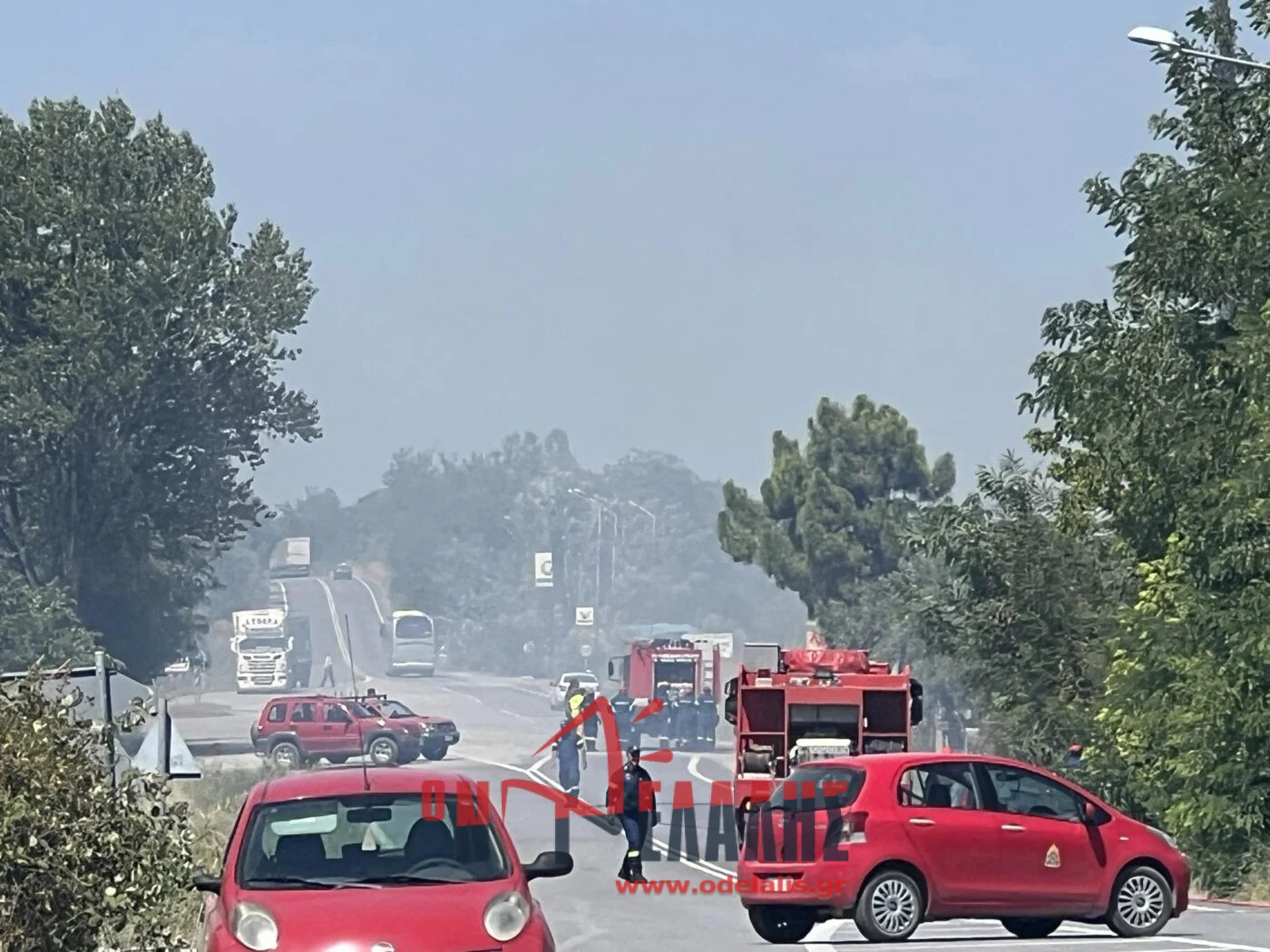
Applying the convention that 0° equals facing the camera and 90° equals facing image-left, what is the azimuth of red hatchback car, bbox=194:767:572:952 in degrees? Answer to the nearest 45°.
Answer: approximately 0°

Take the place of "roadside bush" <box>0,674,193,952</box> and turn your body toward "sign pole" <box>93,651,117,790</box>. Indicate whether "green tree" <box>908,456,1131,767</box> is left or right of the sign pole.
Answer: right

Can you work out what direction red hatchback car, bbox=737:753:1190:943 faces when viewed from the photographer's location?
facing away from the viewer and to the right of the viewer

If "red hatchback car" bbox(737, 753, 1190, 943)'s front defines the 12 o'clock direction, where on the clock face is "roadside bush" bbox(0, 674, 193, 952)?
The roadside bush is roughly at 6 o'clock from the red hatchback car.

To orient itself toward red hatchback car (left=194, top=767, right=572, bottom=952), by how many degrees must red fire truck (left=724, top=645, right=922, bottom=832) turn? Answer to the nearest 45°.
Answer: approximately 180°

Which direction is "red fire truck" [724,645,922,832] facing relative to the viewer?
away from the camera

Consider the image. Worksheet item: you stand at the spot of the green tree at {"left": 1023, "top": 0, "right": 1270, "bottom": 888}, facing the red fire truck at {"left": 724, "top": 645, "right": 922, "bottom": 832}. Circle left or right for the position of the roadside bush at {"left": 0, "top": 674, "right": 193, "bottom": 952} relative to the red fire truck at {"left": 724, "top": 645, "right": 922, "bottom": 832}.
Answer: left

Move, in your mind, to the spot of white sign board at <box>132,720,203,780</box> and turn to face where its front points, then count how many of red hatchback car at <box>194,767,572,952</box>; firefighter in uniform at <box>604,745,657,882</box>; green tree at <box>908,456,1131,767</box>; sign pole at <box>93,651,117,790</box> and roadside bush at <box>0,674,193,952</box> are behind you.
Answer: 3

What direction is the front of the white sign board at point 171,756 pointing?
away from the camera

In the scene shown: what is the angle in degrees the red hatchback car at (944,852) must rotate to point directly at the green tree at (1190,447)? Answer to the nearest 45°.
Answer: approximately 45° to its left

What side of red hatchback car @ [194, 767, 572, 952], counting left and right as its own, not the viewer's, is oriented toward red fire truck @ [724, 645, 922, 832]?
back

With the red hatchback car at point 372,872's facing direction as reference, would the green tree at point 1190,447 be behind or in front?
behind
